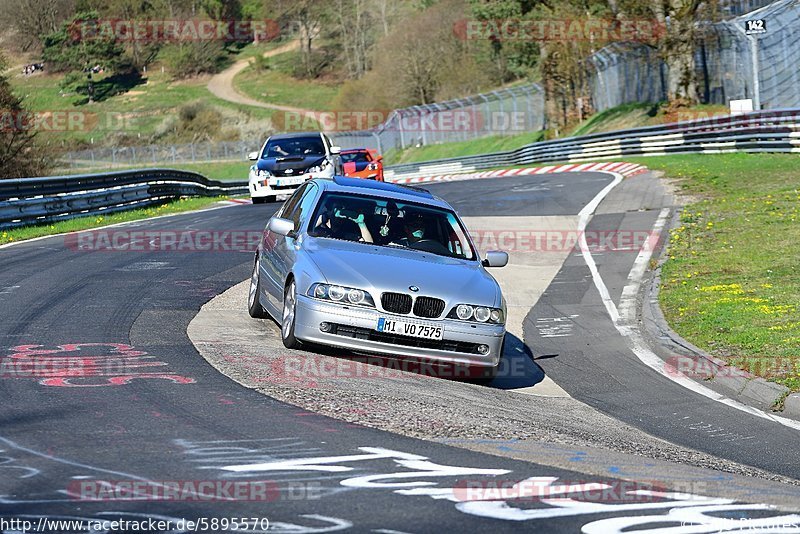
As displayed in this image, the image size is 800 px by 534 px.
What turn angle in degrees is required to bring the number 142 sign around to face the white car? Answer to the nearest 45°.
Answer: approximately 45° to its right

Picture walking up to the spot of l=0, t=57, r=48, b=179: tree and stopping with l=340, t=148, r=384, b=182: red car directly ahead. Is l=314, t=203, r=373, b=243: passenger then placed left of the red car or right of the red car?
right

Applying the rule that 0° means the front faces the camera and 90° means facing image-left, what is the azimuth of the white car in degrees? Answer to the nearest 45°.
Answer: approximately 0°

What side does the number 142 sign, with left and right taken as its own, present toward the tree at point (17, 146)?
right

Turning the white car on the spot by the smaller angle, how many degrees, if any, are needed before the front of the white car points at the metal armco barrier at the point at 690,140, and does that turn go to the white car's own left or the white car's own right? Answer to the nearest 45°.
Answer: approximately 135° to the white car's own left

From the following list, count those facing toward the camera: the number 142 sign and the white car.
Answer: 2

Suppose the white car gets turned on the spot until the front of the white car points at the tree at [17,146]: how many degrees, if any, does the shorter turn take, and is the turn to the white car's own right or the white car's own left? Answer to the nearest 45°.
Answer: approximately 135° to the white car's own right
